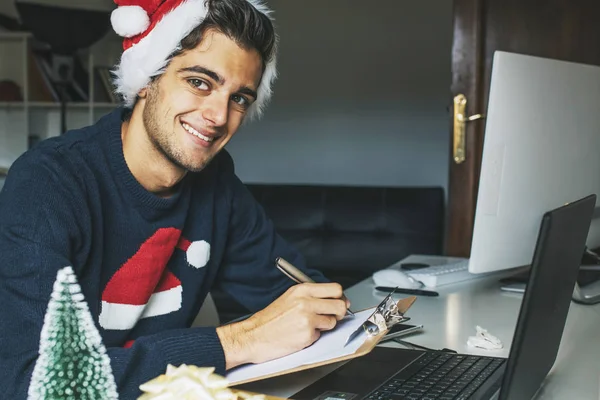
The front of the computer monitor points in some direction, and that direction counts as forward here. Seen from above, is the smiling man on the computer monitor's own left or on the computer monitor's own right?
on the computer monitor's own left

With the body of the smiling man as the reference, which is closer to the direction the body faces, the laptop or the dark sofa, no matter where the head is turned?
the laptop

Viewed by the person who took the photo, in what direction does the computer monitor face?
facing away from the viewer and to the left of the viewer

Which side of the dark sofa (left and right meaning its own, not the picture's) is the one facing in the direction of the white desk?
front

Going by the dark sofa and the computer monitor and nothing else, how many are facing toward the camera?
1

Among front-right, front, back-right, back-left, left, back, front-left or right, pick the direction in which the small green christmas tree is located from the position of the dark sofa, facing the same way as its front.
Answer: front

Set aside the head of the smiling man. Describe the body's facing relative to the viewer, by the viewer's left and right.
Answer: facing the viewer and to the right of the viewer

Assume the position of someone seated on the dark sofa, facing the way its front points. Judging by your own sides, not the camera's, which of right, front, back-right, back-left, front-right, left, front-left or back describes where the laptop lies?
front

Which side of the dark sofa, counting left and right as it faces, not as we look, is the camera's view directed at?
front

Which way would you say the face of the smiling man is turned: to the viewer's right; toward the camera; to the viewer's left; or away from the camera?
toward the camera

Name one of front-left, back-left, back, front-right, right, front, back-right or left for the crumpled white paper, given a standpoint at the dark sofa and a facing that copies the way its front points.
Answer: front

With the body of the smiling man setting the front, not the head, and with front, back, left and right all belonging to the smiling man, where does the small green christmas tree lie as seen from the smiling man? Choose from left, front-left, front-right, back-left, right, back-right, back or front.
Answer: front-right

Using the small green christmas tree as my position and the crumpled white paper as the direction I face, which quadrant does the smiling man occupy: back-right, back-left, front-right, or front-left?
front-left

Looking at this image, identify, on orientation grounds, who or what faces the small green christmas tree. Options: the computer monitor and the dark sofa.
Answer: the dark sofa

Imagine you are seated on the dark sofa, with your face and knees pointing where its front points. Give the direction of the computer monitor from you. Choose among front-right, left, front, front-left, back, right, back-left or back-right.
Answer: front

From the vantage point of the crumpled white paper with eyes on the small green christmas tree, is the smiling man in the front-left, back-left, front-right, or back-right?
front-right
